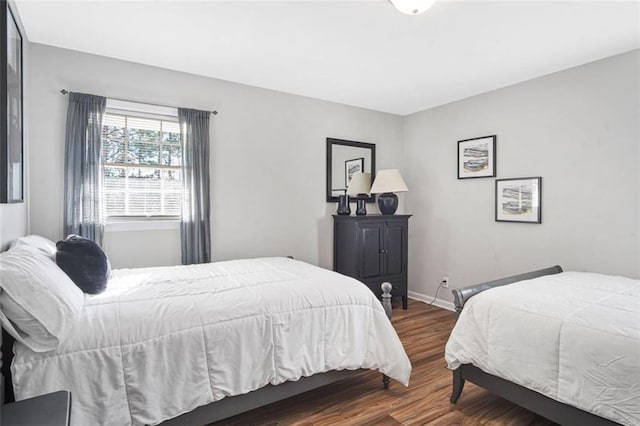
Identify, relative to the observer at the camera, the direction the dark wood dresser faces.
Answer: facing the viewer and to the right of the viewer

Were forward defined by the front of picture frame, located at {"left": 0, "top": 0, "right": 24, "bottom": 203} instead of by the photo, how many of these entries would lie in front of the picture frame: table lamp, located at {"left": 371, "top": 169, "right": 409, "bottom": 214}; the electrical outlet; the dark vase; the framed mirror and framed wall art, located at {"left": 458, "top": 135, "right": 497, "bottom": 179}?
5

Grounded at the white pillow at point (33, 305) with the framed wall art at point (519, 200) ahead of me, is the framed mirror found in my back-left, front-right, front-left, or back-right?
front-left

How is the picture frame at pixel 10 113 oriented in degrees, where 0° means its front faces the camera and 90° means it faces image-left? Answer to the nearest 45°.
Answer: approximately 270°

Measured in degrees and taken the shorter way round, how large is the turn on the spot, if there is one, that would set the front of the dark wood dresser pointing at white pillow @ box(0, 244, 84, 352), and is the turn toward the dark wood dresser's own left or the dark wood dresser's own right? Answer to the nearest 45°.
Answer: approximately 90° to the dark wood dresser's own right

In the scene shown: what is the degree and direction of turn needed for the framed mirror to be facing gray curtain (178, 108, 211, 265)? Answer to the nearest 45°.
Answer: approximately 90° to its right

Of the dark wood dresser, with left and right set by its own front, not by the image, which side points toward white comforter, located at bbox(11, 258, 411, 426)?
right

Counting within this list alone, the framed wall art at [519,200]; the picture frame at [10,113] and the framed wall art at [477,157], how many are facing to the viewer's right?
1

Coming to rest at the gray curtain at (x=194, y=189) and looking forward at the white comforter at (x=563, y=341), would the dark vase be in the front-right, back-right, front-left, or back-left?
front-left

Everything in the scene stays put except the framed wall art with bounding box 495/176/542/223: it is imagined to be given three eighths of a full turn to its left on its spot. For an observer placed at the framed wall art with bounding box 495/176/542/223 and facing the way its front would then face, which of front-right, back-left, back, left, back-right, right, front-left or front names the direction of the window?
back-right

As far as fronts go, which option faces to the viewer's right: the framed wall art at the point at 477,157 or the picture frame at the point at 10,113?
the picture frame

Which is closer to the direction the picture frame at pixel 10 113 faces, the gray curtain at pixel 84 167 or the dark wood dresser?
the dark wood dresser

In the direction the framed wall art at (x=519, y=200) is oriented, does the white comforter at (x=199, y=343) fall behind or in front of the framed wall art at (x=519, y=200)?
in front

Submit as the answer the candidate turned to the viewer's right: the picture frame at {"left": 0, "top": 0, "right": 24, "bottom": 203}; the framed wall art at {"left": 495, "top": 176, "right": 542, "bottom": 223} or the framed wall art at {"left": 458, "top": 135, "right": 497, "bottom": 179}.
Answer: the picture frame

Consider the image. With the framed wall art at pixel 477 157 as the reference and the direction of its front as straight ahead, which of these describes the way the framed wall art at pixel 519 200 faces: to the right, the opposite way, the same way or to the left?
the same way

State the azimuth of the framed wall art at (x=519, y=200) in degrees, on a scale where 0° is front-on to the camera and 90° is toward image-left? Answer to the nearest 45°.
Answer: approximately 45°

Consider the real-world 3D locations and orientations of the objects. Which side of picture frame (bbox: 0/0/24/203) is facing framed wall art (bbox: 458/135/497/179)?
front

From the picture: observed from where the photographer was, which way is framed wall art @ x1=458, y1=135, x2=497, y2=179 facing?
facing the viewer and to the left of the viewer

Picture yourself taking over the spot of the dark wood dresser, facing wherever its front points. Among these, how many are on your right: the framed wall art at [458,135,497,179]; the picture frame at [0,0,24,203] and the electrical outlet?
1

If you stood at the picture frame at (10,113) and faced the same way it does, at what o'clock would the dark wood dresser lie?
The dark wood dresser is roughly at 12 o'clock from the picture frame.
